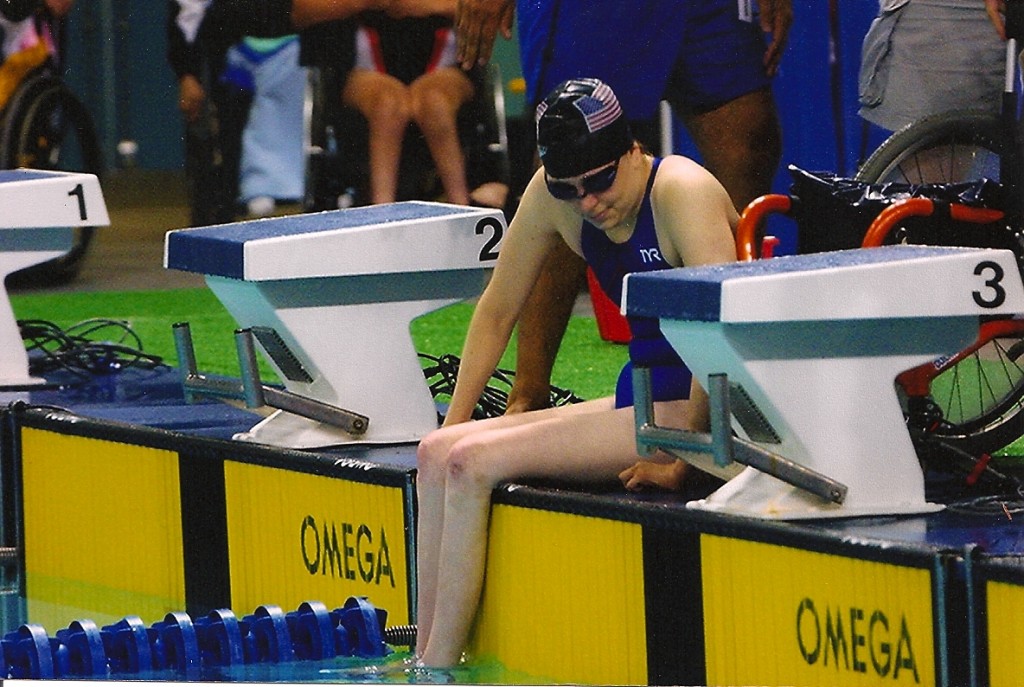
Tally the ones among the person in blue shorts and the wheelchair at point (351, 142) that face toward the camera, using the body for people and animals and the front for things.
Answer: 2

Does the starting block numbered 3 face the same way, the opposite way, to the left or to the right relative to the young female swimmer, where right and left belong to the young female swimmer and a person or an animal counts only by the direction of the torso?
the same way

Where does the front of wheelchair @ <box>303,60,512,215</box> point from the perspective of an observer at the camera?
facing the viewer

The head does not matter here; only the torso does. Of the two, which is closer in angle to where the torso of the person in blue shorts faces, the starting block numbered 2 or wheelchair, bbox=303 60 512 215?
the starting block numbered 2

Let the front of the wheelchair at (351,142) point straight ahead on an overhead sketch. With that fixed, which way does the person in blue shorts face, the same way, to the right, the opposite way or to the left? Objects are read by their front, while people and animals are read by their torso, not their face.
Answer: the same way

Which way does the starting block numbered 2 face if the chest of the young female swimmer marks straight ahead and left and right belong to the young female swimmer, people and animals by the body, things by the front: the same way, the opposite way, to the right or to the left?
the same way

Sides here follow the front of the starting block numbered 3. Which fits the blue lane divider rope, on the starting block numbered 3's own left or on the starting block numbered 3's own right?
on the starting block numbered 3's own right

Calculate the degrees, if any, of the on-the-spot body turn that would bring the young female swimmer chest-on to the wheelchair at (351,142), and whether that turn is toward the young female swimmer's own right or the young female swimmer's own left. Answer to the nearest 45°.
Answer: approximately 135° to the young female swimmer's own right

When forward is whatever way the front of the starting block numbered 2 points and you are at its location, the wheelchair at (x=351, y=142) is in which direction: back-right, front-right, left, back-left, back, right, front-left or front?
back-right

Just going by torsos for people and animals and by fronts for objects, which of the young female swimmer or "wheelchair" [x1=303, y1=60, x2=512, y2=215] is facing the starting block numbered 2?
the wheelchair

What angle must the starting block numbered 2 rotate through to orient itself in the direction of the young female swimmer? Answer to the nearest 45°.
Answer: approximately 90° to its left

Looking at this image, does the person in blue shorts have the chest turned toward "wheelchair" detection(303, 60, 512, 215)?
no

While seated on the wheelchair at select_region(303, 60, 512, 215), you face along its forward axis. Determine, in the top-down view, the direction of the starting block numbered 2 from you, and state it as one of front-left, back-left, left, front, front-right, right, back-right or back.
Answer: front

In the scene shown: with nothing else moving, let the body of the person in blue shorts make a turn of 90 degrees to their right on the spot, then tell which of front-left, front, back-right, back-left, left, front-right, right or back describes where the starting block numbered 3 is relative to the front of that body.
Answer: left

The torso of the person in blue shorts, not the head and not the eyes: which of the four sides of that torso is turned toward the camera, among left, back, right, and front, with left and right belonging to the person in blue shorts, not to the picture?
front

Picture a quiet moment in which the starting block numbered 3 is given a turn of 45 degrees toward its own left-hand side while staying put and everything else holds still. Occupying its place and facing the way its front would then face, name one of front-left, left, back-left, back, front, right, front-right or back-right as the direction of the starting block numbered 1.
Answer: back-right

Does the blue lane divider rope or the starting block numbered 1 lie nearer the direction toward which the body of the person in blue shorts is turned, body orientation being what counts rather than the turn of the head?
the blue lane divider rope

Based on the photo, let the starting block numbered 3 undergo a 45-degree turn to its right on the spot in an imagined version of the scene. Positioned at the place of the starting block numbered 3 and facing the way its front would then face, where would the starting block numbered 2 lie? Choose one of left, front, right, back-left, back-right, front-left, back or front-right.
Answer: front-right

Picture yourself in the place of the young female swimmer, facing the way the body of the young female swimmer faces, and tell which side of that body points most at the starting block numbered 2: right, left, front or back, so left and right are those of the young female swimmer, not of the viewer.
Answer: right
